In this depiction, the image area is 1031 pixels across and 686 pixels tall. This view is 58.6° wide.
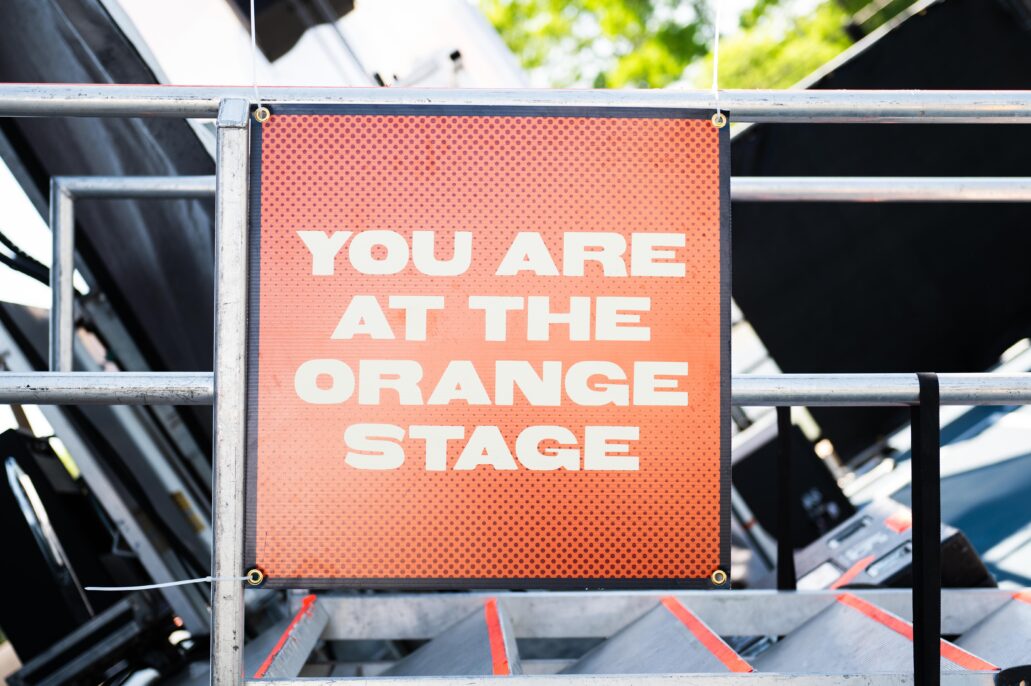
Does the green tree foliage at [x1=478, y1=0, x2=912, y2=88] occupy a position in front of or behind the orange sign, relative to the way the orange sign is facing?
behind

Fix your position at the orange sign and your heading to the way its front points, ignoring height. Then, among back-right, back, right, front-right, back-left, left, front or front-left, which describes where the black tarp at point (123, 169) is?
back-right

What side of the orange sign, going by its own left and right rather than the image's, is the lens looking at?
front

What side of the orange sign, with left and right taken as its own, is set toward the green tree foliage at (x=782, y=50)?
back

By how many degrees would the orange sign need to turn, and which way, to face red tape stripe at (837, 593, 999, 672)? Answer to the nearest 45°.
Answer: approximately 135° to its left

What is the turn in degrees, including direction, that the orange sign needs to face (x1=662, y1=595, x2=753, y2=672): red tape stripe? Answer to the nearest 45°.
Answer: approximately 135° to its left
